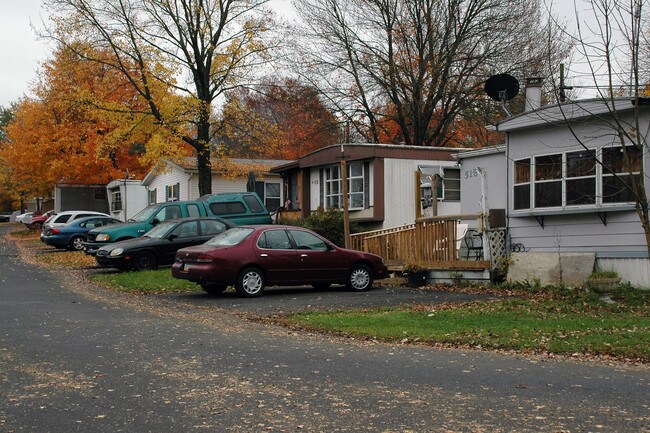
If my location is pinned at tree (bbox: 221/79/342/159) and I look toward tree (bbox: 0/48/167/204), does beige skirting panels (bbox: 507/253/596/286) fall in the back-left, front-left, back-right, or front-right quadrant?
back-left

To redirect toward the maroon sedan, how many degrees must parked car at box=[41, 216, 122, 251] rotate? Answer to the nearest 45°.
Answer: approximately 135° to its right

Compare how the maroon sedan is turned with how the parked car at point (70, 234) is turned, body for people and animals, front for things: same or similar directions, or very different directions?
same or similar directions

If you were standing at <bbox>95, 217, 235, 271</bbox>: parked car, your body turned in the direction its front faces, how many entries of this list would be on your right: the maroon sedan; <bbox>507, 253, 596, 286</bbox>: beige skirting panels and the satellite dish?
0

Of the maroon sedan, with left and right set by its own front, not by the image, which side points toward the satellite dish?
front

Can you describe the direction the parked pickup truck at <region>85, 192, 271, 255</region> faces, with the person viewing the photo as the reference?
facing the viewer and to the left of the viewer

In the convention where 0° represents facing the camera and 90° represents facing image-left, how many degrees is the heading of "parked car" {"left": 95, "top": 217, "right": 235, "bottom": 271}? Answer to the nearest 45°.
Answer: approximately 45°

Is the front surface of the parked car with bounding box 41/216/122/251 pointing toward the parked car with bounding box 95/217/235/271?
no

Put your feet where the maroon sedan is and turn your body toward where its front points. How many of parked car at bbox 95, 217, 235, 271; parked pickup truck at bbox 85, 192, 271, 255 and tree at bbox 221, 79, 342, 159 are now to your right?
0

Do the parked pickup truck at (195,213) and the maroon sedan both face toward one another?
no

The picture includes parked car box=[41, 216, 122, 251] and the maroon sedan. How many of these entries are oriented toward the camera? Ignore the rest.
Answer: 0

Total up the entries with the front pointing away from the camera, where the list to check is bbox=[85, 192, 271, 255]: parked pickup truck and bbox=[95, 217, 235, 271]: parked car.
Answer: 0

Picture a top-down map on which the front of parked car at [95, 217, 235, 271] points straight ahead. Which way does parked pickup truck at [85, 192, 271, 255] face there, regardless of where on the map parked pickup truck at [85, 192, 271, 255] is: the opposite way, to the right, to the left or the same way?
the same way

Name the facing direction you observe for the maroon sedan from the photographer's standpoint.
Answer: facing away from the viewer and to the right of the viewer
